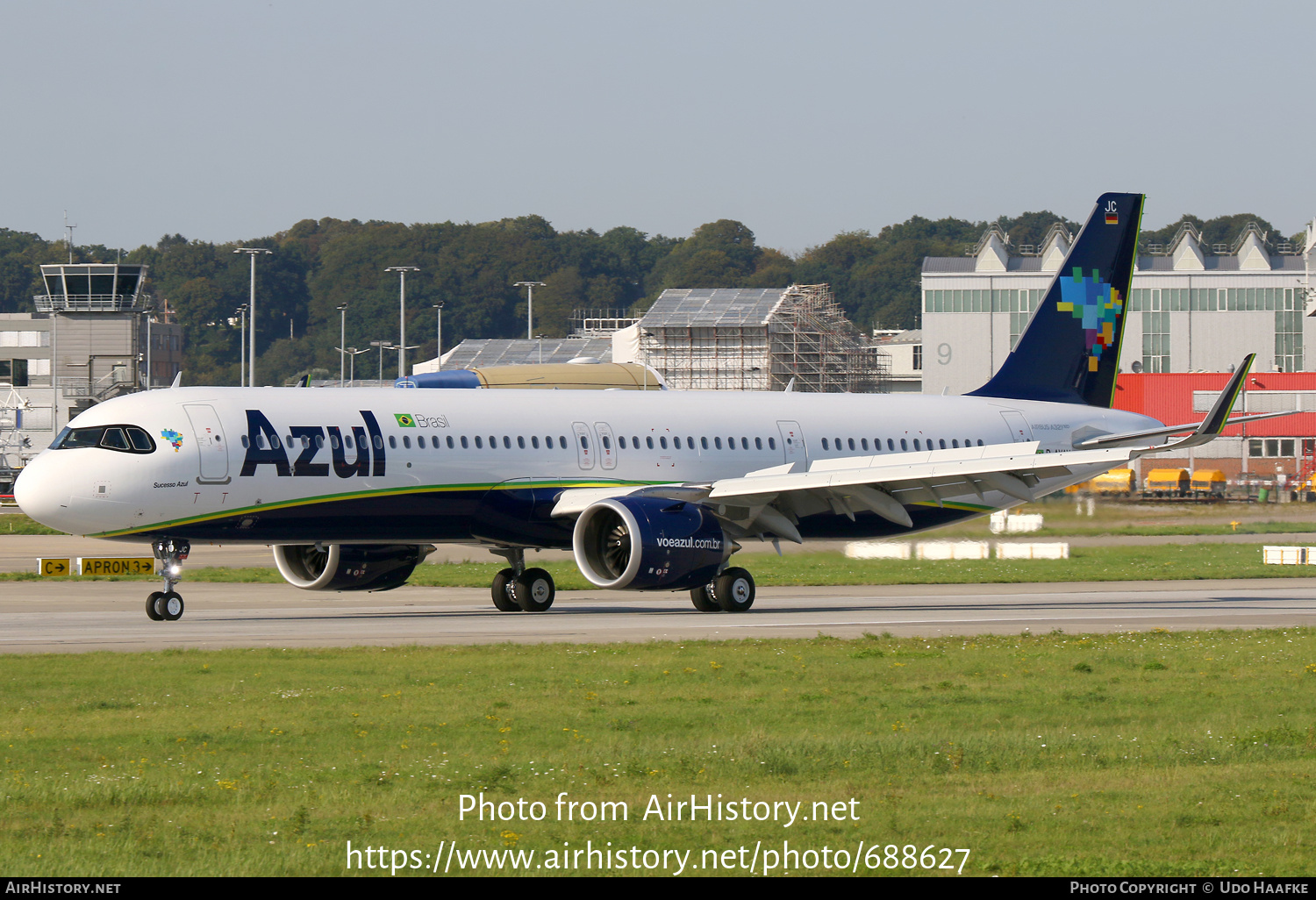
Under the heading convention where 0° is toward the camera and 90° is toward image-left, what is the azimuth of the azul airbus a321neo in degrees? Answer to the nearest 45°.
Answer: approximately 45°
